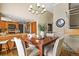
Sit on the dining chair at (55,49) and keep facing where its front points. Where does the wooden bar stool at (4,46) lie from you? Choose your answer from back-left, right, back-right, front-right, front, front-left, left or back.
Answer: front-left

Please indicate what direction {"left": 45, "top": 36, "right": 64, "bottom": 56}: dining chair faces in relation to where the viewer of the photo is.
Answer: facing away from the viewer and to the left of the viewer
